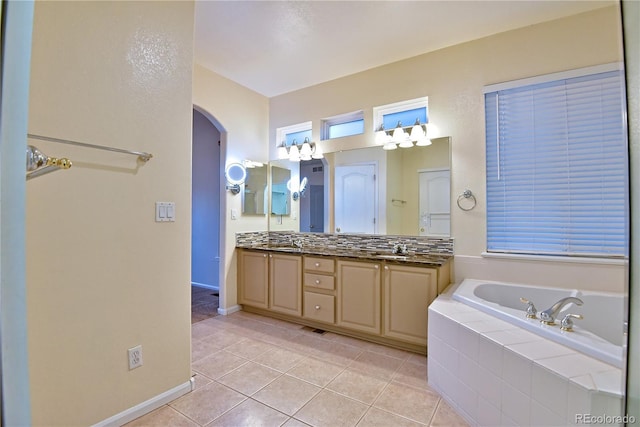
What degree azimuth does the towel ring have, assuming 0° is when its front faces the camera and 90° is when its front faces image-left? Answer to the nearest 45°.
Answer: approximately 0°

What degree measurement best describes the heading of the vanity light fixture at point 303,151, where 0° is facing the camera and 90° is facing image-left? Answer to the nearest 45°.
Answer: approximately 45°

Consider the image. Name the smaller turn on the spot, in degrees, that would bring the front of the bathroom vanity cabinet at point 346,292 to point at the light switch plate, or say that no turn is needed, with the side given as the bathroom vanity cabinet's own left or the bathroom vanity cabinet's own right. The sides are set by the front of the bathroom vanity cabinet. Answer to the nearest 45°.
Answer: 0° — it already faces it

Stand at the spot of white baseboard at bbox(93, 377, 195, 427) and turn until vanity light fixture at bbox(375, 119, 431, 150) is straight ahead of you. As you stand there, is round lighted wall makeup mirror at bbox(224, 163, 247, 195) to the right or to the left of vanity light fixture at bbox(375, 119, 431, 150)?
left

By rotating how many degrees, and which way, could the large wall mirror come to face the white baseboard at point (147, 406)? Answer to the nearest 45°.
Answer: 0° — it already faces it

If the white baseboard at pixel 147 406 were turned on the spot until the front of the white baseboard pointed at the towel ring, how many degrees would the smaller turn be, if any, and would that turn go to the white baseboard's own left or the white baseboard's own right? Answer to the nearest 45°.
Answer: approximately 45° to the white baseboard's own left

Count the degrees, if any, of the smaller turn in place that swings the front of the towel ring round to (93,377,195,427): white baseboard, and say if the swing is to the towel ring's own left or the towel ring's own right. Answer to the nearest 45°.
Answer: approximately 45° to the towel ring's own right

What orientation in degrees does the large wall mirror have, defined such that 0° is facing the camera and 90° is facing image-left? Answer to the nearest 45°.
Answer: approximately 45°

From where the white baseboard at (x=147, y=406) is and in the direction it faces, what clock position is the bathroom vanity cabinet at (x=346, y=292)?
The bathroom vanity cabinet is roughly at 10 o'clock from the white baseboard.

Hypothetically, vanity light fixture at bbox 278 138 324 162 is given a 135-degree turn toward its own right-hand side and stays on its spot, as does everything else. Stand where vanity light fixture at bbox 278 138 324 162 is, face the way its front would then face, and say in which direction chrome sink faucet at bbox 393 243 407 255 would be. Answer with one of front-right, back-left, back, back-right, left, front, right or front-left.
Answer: back-right
